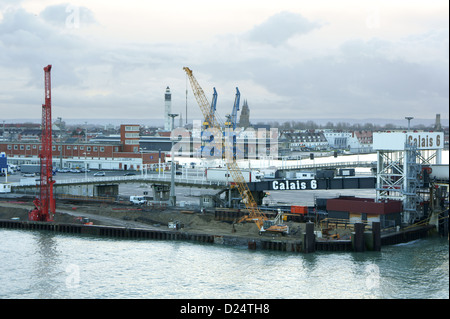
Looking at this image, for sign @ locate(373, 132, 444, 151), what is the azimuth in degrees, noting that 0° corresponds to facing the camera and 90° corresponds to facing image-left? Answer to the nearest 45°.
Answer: approximately 0°

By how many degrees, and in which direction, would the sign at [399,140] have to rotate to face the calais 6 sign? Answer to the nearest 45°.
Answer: approximately 90° to its right

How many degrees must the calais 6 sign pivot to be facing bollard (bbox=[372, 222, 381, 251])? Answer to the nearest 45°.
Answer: approximately 45° to its left

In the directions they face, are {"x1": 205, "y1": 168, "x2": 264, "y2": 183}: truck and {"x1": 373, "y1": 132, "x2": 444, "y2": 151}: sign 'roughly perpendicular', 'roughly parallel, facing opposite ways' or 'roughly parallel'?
roughly perpendicular

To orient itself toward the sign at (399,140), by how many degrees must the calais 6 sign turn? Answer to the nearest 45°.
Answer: approximately 90° to its left

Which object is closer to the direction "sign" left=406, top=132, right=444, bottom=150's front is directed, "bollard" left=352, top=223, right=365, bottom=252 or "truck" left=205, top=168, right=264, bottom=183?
the bollard

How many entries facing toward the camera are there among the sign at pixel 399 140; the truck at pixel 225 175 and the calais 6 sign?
2

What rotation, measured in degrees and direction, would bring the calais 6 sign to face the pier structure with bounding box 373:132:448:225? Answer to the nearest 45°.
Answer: approximately 90° to its left
